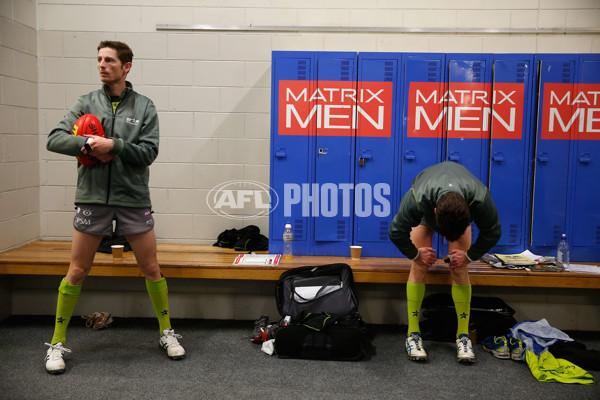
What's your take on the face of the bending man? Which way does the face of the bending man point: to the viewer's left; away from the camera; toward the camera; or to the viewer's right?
toward the camera

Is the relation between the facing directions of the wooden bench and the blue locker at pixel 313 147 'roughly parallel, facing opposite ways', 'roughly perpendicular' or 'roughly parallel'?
roughly parallel

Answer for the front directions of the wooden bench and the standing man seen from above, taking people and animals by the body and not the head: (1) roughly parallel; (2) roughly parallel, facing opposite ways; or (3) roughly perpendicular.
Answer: roughly parallel

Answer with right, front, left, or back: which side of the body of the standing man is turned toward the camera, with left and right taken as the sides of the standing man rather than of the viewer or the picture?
front

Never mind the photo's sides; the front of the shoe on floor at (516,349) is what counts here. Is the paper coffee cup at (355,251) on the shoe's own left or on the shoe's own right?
on the shoe's own right

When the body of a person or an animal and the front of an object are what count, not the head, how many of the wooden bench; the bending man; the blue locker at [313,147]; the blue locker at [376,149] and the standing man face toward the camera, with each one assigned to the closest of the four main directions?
5

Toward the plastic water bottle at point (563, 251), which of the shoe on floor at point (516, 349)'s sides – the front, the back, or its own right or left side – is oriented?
right

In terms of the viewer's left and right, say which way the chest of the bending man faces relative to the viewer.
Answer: facing the viewer

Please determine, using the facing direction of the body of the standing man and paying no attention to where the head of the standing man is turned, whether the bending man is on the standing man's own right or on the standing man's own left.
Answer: on the standing man's own left

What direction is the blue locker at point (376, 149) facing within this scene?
toward the camera

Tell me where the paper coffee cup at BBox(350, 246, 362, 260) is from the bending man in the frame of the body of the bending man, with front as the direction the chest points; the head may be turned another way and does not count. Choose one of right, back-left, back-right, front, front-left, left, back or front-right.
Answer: back-right
